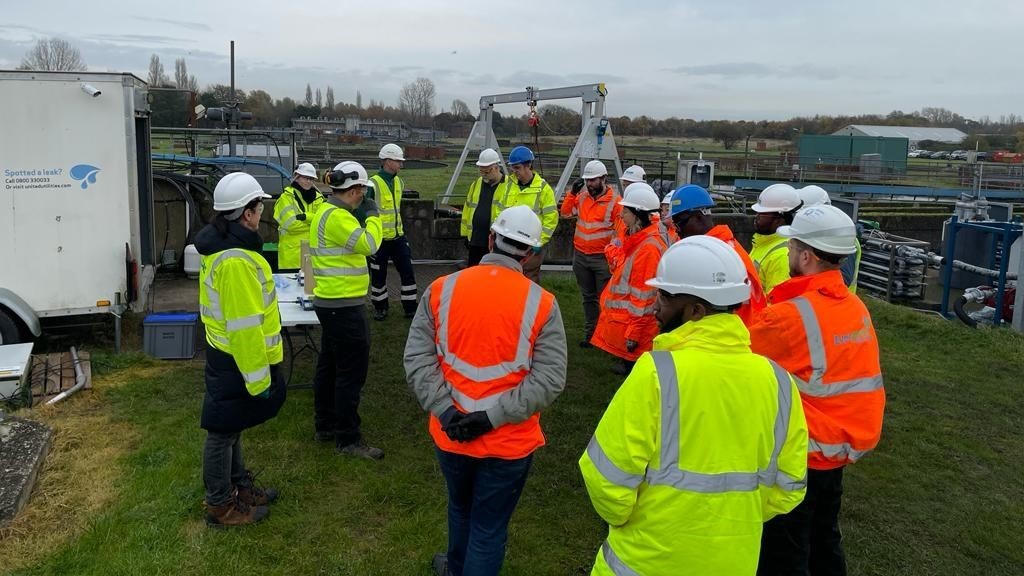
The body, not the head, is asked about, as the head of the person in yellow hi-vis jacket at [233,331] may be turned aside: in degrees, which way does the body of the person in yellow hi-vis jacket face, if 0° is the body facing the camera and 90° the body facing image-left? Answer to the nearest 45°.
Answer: approximately 270°

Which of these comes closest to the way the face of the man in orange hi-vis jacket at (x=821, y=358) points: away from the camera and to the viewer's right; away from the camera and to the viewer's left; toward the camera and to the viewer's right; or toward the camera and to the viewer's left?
away from the camera and to the viewer's left

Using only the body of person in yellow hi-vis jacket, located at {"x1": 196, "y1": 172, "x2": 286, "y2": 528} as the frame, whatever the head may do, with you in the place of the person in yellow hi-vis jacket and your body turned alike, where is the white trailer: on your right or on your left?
on your left

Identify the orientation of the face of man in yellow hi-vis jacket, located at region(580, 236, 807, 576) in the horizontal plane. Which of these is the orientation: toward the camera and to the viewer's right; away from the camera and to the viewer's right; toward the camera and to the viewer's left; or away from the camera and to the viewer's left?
away from the camera and to the viewer's left

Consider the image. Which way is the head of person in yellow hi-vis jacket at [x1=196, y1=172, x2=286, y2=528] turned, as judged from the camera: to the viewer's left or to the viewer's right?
to the viewer's right

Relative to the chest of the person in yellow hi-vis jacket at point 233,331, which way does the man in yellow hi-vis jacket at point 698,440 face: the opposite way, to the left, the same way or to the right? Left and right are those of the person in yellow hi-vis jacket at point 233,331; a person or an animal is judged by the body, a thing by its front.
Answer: to the left
